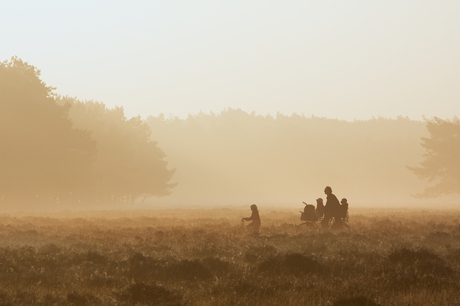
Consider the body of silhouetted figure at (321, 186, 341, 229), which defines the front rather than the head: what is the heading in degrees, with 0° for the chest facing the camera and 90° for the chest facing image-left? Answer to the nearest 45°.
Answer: approximately 90°

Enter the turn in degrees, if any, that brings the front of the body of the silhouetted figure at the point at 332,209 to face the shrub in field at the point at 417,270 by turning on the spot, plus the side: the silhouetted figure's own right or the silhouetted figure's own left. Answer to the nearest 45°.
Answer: approximately 90° to the silhouetted figure's own left
